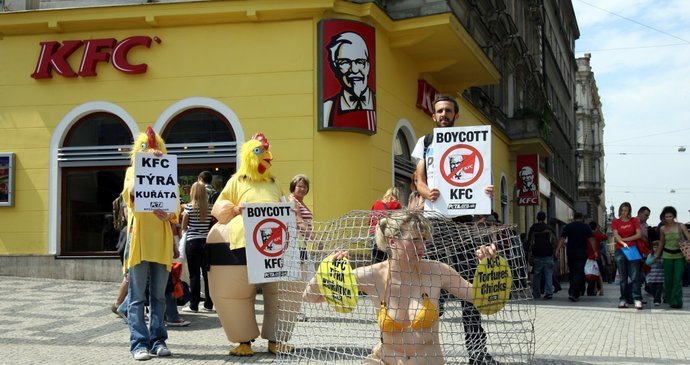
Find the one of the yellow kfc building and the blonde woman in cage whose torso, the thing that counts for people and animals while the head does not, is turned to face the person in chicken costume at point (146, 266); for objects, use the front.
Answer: the yellow kfc building

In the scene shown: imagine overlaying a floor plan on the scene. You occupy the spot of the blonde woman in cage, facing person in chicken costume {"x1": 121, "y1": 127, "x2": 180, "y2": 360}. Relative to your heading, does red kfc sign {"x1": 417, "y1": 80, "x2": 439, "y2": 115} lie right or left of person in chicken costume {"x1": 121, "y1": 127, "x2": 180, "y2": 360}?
right

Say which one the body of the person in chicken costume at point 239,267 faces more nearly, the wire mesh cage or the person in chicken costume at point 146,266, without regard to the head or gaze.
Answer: the wire mesh cage

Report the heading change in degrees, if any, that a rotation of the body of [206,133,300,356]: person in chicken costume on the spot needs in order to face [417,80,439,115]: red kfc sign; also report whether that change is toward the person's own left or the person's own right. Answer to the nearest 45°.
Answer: approximately 135° to the person's own left

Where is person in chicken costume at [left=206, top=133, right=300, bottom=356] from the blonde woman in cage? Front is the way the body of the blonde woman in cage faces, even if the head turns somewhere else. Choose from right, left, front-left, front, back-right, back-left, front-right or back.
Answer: back-right

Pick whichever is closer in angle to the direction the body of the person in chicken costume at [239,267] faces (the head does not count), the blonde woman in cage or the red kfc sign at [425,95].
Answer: the blonde woman in cage

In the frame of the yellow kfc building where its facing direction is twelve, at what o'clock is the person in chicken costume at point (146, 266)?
The person in chicken costume is roughly at 12 o'clock from the yellow kfc building.

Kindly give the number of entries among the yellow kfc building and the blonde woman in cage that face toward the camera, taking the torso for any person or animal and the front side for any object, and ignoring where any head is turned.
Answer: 2

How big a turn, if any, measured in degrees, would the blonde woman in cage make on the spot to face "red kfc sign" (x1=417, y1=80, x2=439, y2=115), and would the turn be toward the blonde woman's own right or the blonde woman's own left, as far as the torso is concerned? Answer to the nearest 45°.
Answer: approximately 180°
